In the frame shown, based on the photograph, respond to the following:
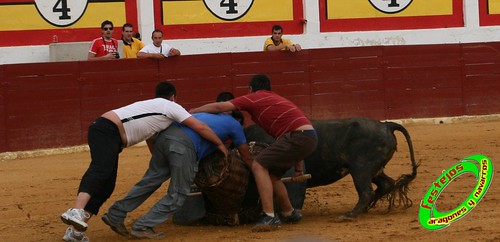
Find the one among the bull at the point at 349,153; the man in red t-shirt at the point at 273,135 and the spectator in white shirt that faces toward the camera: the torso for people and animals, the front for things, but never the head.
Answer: the spectator in white shirt

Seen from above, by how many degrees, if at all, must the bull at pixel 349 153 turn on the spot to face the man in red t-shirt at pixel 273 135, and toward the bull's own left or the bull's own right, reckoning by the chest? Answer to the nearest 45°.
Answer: approximately 45° to the bull's own left

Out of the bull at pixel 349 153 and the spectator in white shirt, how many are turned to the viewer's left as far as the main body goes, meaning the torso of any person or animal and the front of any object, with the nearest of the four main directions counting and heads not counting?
1

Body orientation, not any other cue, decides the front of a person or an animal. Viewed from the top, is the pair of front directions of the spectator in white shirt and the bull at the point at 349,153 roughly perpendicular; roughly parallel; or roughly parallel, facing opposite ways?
roughly perpendicular

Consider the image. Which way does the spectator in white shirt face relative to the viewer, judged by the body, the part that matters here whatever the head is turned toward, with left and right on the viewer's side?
facing the viewer

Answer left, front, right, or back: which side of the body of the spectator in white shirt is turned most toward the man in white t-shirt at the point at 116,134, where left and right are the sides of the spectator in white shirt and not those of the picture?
front

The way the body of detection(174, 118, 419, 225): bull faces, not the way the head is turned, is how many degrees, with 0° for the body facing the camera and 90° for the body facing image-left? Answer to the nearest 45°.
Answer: approximately 90°

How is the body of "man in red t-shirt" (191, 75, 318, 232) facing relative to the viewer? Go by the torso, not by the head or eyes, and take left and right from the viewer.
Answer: facing away from the viewer and to the left of the viewer

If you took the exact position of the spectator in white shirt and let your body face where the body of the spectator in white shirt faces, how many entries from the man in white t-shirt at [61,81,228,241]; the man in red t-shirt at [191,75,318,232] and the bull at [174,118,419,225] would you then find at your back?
0

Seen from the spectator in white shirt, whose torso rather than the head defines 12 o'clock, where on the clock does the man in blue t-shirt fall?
The man in blue t-shirt is roughly at 12 o'clock from the spectator in white shirt.

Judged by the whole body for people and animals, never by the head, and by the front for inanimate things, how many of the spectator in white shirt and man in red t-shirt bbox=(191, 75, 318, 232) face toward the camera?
1

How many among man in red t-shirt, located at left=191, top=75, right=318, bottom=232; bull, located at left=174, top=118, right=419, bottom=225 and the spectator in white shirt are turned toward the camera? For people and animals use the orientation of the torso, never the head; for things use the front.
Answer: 1

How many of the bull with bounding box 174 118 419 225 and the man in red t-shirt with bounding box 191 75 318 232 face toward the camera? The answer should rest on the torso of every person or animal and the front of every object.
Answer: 0

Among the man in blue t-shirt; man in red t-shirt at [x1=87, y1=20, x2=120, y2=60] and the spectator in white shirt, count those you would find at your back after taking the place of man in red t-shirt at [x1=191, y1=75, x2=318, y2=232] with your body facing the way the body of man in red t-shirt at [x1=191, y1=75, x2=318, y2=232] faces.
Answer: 0

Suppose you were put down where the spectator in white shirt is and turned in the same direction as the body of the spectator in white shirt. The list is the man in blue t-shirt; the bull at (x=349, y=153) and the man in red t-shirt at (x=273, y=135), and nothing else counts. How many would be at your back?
0
